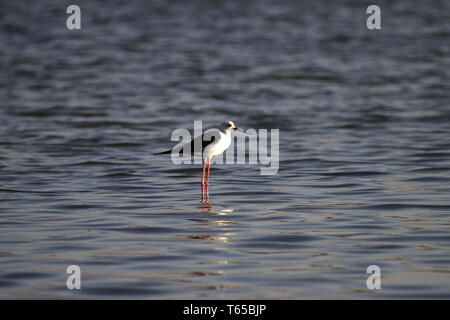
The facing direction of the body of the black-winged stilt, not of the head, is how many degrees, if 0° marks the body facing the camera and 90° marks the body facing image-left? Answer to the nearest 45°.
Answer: approximately 270°
